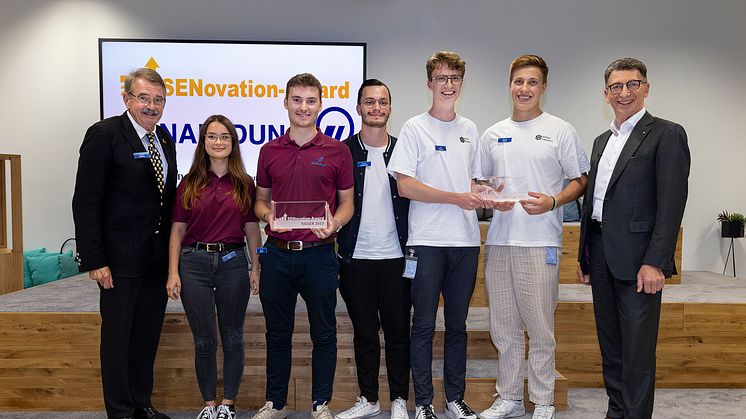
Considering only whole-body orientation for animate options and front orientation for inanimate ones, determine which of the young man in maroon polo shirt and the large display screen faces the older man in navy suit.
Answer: the large display screen

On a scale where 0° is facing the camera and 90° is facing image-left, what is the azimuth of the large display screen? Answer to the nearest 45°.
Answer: approximately 0°

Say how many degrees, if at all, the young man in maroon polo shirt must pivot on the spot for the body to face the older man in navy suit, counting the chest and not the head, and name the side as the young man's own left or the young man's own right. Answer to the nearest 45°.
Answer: approximately 90° to the young man's own right

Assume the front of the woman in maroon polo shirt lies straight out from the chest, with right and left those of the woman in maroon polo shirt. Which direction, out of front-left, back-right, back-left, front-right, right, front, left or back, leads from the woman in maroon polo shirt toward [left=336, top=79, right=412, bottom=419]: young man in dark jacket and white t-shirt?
left

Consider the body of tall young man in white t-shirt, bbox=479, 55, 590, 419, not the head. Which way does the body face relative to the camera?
toward the camera

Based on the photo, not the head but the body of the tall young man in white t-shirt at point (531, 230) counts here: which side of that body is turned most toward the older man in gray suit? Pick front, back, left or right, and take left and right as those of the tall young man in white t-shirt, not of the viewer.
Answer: left

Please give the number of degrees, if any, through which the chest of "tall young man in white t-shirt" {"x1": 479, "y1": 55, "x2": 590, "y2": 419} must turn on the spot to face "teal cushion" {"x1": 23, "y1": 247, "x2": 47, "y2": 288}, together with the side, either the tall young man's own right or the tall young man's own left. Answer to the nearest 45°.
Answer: approximately 90° to the tall young man's own right

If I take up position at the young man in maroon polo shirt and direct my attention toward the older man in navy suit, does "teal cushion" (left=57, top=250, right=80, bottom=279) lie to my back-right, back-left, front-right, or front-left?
front-right

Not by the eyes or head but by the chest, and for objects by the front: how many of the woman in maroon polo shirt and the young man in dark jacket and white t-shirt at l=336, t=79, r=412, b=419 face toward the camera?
2

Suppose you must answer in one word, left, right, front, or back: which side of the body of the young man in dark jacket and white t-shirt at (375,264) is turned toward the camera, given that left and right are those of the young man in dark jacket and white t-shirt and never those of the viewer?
front
